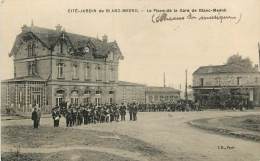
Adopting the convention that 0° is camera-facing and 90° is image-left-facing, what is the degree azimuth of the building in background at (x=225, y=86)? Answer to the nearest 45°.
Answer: approximately 0°

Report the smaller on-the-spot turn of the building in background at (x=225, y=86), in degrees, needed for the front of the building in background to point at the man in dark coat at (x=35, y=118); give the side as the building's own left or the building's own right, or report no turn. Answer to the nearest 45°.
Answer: approximately 45° to the building's own right

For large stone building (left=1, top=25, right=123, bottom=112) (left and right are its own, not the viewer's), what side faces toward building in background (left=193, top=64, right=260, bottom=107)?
left

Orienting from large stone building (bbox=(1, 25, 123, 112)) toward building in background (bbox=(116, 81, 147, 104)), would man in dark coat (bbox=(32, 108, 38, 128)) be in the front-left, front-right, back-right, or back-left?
back-right

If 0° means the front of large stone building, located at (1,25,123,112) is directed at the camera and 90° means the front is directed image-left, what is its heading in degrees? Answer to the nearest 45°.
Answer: approximately 315°

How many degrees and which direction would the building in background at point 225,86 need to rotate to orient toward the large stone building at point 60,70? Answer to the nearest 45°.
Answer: approximately 45° to its right
